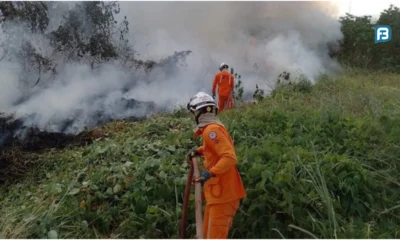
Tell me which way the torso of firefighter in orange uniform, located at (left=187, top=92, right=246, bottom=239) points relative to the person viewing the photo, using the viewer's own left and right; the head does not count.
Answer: facing to the left of the viewer

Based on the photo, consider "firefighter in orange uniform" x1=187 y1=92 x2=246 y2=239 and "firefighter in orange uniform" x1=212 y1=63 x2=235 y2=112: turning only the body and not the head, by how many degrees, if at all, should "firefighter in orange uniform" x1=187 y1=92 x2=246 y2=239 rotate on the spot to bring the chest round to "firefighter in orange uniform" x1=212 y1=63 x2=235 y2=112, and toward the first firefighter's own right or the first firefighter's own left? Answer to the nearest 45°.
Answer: approximately 90° to the first firefighter's own right
